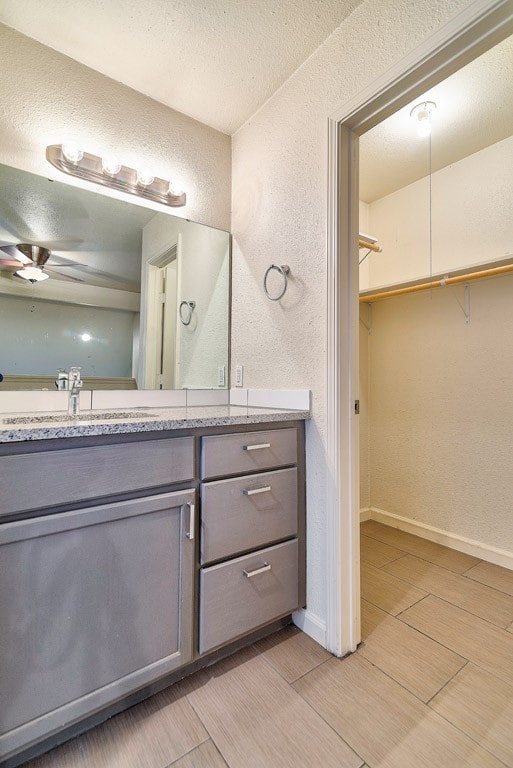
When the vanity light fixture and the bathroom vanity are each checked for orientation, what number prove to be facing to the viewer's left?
0

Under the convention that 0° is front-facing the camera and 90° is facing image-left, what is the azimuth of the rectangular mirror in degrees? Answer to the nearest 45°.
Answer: approximately 315°

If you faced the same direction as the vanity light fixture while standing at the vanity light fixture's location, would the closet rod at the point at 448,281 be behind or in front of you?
in front

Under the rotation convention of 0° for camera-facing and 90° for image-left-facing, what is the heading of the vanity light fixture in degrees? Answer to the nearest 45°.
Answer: approximately 315°

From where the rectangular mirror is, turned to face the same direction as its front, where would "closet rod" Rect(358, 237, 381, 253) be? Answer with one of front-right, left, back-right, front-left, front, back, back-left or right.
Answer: front-left

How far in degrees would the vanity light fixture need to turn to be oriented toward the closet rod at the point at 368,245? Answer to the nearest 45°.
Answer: approximately 45° to its left

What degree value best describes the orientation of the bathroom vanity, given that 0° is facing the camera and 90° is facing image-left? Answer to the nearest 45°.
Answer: approximately 315°
